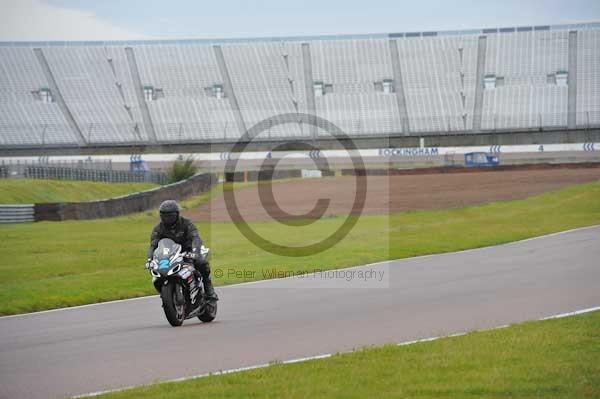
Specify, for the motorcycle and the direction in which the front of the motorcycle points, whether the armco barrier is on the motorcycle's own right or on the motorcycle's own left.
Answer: on the motorcycle's own right

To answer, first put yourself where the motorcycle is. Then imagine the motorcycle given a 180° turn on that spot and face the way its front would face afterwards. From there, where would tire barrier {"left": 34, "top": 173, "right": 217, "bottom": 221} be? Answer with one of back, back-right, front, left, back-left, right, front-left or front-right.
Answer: front-left

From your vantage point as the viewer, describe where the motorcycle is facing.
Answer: facing the viewer and to the left of the viewer

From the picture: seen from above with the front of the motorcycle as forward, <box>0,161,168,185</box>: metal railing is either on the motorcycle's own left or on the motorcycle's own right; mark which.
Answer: on the motorcycle's own right
